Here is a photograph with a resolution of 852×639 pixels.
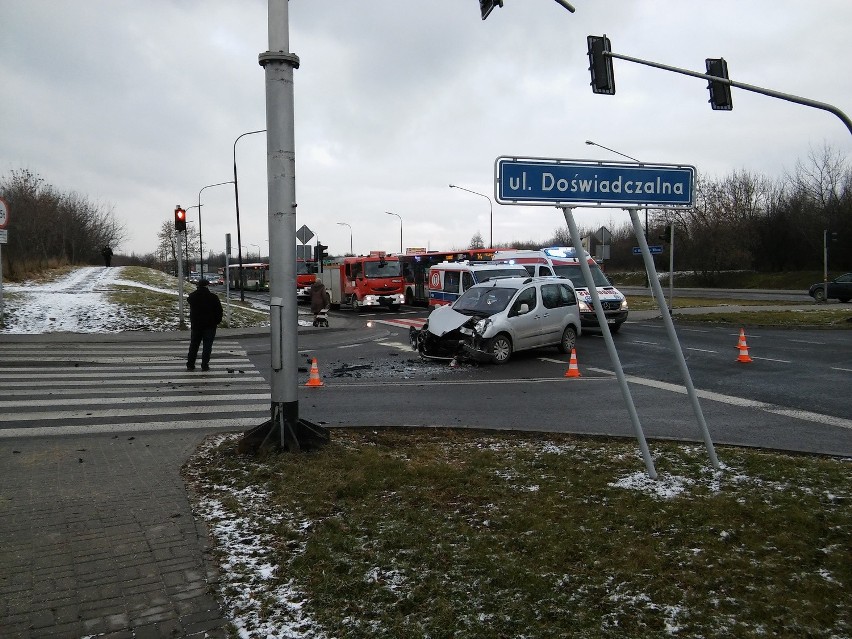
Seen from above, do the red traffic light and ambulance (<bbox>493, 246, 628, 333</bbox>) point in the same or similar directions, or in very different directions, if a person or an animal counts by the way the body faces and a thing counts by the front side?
same or similar directions

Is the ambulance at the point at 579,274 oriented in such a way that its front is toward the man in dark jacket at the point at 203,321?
no

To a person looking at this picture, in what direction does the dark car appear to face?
facing to the left of the viewer

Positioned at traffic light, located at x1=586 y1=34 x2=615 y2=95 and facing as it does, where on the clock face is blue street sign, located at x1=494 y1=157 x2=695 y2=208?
The blue street sign is roughly at 6 o'clock from the traffic light.

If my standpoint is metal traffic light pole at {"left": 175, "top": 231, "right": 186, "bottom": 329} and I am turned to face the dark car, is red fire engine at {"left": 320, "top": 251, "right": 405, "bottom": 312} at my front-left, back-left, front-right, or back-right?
front-left

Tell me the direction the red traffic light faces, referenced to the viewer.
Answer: facing the viewer

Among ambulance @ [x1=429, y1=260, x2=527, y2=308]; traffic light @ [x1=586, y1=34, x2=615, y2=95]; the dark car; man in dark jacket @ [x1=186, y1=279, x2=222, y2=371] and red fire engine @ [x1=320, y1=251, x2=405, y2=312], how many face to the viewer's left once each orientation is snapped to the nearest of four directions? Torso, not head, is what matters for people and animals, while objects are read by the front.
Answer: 1

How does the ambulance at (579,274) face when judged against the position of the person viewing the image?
facing the viewer and to the right of the viewer

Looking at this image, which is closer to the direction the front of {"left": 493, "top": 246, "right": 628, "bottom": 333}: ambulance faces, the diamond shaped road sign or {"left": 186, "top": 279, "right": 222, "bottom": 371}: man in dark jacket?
the man in dark jacket

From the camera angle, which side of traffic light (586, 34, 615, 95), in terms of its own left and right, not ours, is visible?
back

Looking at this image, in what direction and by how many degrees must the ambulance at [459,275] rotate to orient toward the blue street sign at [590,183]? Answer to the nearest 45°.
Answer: approximately 45° to its right

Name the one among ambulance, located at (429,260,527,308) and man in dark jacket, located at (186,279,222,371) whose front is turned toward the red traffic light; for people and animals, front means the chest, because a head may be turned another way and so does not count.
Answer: the man in dark jacket

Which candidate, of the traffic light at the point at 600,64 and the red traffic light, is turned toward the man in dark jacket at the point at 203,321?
the red traffic light

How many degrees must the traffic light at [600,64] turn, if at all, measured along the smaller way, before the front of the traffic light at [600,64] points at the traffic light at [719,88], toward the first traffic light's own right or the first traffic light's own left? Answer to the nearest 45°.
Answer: approximately 45° to the first traffic light's own right

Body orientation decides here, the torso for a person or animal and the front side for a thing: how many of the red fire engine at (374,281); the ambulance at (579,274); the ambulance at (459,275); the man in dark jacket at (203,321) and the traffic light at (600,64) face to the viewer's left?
0
